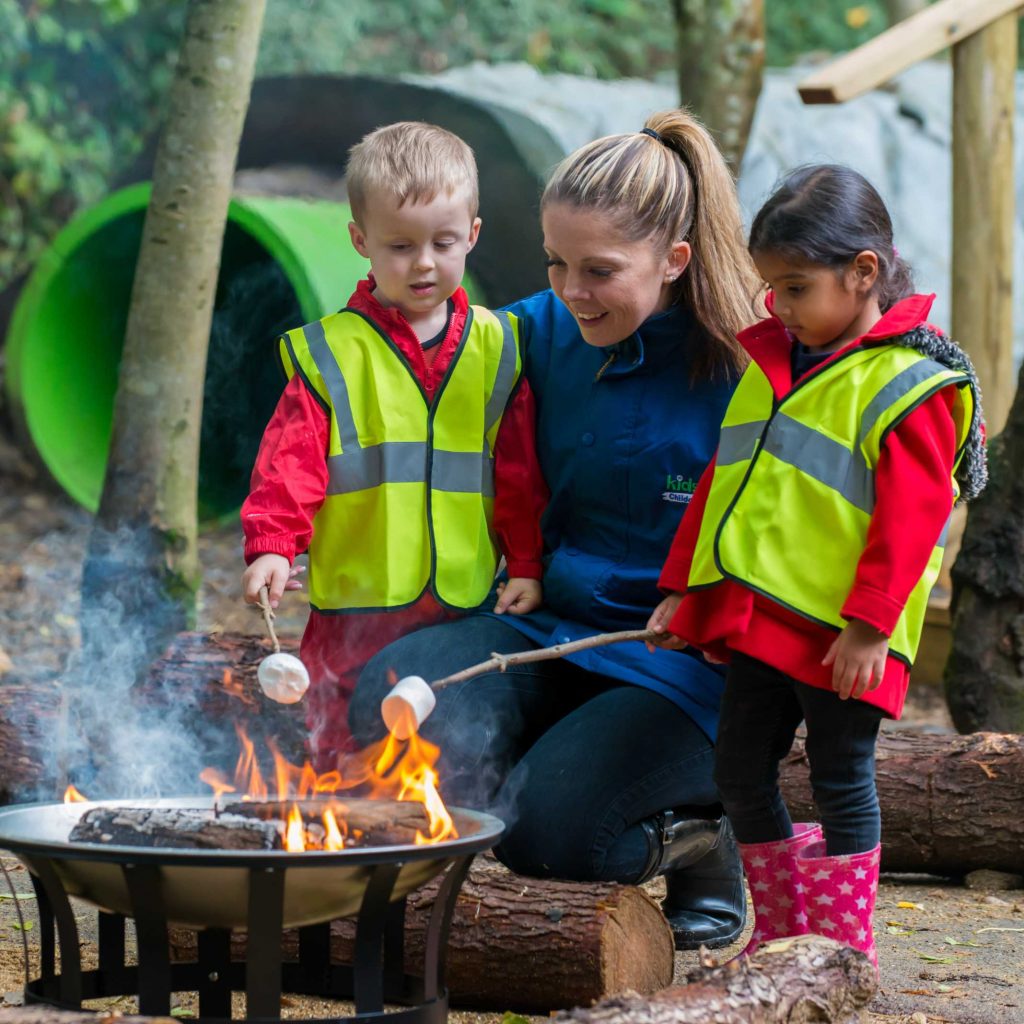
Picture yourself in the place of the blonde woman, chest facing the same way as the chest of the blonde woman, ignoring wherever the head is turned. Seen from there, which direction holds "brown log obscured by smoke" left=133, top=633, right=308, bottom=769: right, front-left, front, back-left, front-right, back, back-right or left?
right

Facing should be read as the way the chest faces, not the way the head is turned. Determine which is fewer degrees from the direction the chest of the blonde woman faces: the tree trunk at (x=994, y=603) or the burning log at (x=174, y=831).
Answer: the burning log

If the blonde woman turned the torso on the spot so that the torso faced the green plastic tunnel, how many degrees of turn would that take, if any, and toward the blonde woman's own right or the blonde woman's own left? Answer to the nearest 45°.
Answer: approximately 135° to the blonde woman's own right

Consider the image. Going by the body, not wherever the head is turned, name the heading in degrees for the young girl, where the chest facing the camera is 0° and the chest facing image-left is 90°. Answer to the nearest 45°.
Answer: approximately 45°

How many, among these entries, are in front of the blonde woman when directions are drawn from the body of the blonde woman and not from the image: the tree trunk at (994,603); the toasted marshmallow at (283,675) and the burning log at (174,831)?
2

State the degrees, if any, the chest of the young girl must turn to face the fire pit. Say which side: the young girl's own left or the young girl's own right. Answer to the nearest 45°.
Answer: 0° — they already face it

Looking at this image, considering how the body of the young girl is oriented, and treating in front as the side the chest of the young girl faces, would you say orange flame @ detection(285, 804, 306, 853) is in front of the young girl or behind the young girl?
in front

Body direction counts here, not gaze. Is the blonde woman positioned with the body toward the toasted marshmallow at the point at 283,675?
yes

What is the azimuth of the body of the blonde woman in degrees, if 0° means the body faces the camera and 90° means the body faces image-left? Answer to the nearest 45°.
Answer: approximately 45°

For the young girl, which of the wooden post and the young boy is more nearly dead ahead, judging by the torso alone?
the young boy
